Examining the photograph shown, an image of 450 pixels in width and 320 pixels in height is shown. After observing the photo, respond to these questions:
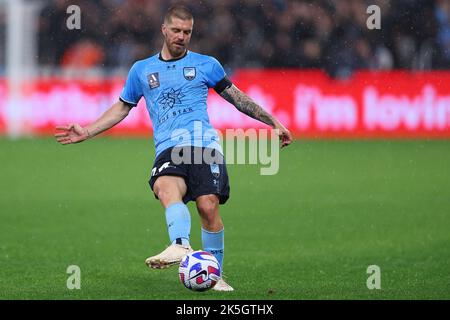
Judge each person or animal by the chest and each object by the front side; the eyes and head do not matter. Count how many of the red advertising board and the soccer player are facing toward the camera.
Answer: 2

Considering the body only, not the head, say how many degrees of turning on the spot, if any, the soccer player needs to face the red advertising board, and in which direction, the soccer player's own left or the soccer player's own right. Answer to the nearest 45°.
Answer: approximately 180°

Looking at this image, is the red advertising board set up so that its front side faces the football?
yes

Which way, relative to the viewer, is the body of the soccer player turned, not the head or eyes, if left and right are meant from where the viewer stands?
facing the viewer

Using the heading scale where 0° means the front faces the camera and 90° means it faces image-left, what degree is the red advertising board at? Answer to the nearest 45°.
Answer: approximately 0°

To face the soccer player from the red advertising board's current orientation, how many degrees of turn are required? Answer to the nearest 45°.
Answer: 0° — it already faces them
